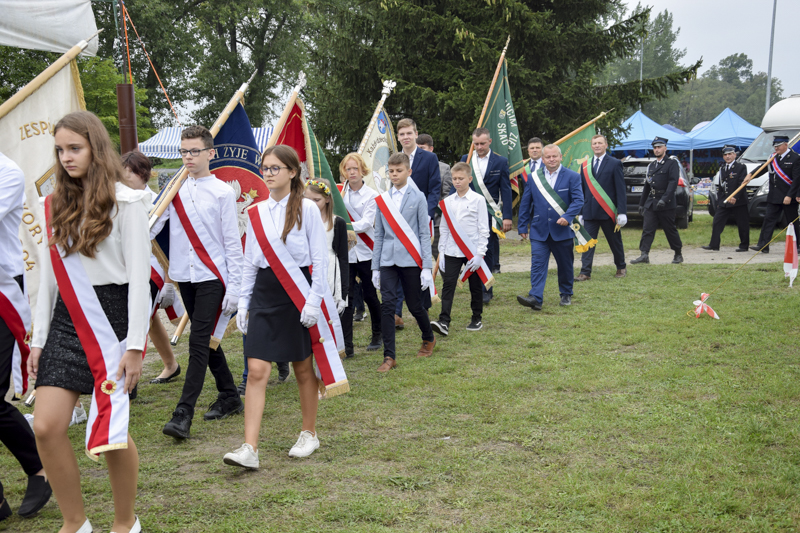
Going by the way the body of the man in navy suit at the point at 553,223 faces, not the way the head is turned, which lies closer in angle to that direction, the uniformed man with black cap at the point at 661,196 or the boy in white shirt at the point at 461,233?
the boy in white shirt

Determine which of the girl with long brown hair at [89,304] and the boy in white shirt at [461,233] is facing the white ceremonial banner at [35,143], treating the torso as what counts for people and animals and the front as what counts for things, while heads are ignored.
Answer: the boy in white shirt

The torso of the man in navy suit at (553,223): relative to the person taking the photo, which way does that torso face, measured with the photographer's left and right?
facing the viewer and to the left of the viewer

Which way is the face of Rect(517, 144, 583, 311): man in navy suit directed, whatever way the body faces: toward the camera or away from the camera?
toward the camera

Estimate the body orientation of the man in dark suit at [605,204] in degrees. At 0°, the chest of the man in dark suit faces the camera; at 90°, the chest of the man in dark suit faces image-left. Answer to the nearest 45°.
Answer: approximately 45°

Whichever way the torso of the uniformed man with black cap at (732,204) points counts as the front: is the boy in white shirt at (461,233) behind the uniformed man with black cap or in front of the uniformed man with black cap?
in front

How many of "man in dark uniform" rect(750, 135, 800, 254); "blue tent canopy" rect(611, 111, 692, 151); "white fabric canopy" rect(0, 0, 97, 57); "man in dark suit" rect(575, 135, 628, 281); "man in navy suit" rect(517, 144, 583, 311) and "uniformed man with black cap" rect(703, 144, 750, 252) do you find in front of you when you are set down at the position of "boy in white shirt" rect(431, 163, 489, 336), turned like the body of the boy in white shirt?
1

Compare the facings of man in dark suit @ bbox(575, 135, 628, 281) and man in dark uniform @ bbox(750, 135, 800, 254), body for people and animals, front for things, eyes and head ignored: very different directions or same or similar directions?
same or similar directions

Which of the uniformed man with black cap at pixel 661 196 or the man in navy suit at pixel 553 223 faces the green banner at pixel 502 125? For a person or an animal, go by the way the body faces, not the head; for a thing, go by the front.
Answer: the uniformed man with black cap

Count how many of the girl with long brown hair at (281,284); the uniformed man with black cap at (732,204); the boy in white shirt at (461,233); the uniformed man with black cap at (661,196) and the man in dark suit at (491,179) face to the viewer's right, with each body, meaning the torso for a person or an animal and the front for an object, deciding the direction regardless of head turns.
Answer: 0

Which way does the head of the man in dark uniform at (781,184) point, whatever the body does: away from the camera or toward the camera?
toward the camera

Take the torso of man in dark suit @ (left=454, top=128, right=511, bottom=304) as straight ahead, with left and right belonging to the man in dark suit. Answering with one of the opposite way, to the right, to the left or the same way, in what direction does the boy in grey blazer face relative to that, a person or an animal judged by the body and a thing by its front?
the same way

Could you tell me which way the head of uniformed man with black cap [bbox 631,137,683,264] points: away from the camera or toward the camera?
toward the camera

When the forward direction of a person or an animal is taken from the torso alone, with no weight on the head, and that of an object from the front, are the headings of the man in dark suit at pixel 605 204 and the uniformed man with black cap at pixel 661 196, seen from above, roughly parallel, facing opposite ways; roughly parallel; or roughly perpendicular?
roughly parallel

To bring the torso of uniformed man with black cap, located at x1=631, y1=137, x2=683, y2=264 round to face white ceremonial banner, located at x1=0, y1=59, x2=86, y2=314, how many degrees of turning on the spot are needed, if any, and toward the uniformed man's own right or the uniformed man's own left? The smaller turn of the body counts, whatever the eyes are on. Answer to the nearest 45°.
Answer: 0° — they already face it

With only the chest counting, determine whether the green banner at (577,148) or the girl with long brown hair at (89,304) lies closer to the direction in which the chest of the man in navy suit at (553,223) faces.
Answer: the girl with long brown hair

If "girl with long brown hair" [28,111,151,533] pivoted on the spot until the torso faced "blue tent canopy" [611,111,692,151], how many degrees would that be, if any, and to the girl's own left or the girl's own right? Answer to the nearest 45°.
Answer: approximately 180°

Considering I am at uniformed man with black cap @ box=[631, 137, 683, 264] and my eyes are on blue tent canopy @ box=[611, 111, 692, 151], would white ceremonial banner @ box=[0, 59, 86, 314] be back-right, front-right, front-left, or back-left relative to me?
back-left

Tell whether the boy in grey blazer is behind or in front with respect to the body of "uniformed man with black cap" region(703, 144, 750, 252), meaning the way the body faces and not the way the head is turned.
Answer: in front
